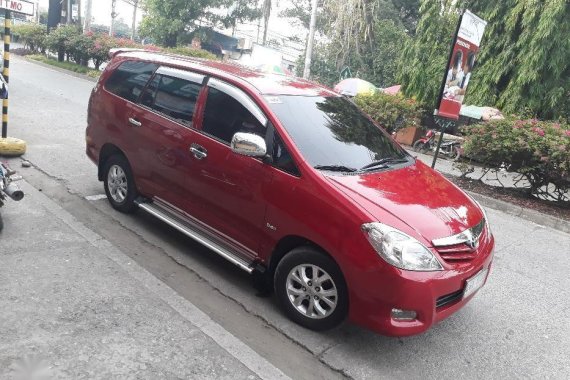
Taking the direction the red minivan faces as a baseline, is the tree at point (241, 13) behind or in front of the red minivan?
behind

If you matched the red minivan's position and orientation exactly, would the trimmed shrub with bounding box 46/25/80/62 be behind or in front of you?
behind

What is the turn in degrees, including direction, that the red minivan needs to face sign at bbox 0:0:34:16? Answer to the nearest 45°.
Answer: approximately 180°

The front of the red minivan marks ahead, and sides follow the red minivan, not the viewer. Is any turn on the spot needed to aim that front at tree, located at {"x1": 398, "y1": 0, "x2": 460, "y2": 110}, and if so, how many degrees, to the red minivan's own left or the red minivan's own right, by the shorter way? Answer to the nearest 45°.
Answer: approximately 135° to the red minivan's own left

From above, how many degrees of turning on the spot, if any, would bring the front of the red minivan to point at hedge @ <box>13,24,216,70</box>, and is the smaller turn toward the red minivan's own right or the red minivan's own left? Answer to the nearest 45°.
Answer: approximately 180°

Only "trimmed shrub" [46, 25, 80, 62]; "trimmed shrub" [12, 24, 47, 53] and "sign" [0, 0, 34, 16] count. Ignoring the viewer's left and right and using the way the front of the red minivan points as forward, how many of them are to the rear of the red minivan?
3

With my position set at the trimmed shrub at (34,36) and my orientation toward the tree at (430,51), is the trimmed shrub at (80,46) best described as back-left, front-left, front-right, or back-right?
front-right

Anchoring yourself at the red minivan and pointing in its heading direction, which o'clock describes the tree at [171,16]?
The tree is roughly at 7 o'clock from the red minivan.

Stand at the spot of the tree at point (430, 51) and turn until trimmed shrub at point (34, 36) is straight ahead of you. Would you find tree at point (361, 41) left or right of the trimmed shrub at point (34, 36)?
right

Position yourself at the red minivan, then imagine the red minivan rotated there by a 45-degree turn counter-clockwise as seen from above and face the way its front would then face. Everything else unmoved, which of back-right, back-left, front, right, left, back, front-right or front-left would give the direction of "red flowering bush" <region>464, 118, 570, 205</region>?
front-left

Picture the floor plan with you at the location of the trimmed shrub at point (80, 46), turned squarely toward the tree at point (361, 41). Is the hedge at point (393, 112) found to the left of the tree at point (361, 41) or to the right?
right

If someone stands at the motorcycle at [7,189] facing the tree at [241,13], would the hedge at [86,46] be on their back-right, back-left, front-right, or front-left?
front-left

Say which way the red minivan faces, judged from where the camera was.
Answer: facing the viewer and to the right of the viewer

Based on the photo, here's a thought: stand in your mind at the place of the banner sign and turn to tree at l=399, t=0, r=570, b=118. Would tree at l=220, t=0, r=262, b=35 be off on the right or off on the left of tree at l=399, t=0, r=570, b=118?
left
